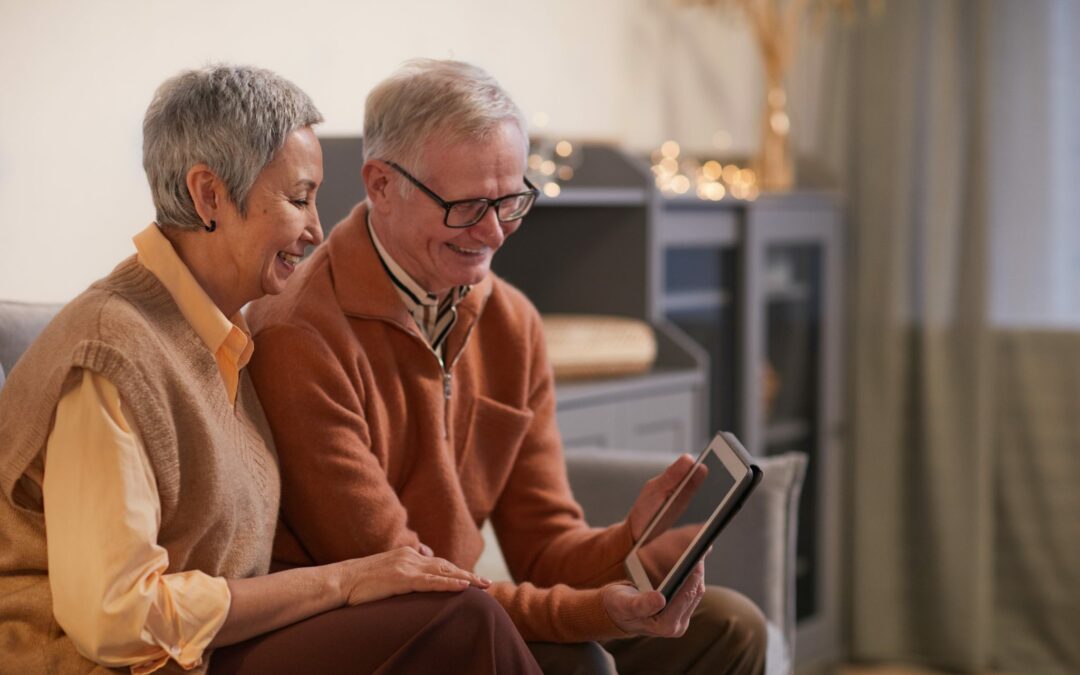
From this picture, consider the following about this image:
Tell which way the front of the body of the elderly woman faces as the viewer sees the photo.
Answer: to the viewer's right

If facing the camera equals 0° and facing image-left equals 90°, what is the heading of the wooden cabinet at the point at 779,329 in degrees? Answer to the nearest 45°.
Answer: approximately 0°
